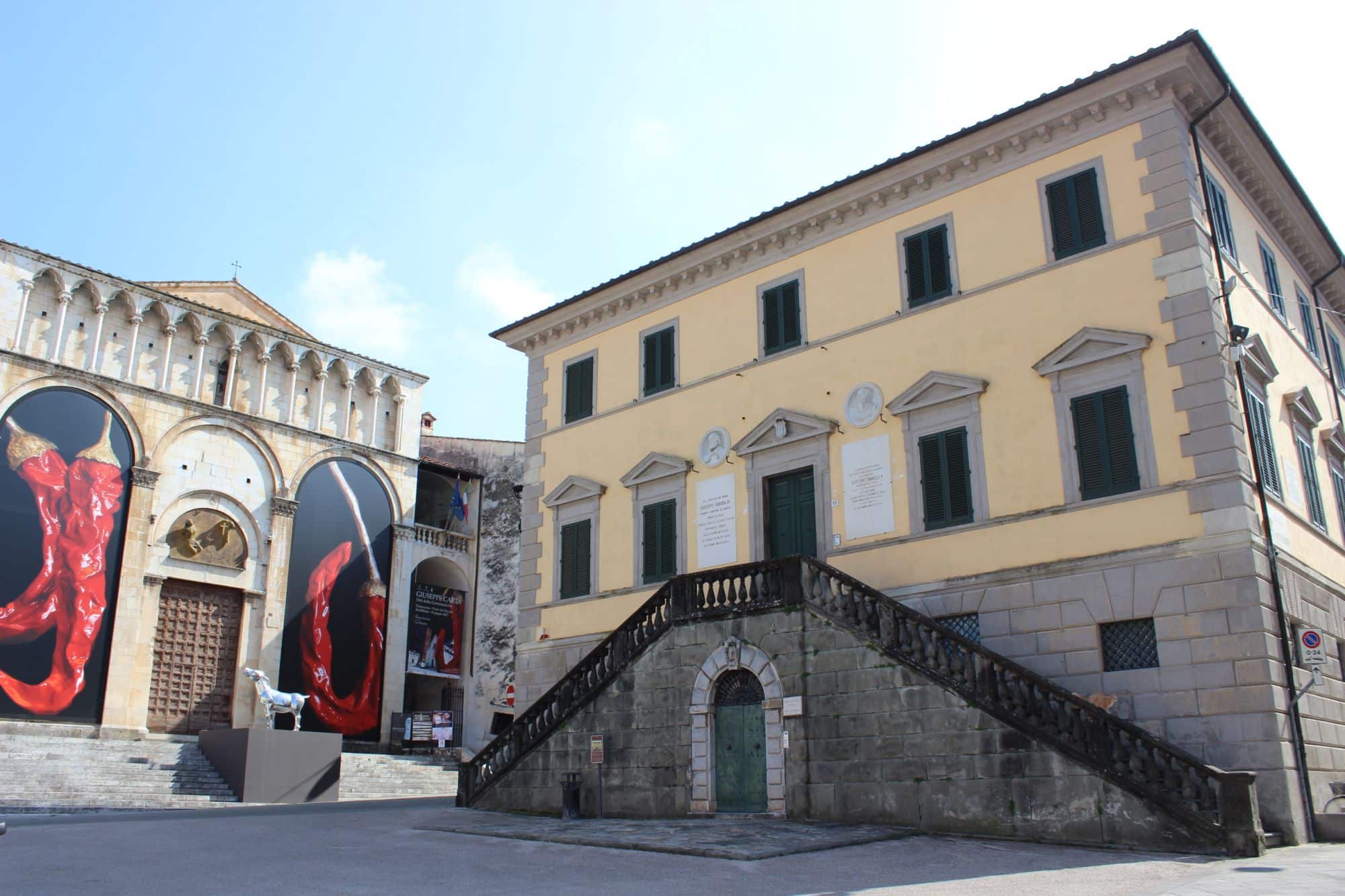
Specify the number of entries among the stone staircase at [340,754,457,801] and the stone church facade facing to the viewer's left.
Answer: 0

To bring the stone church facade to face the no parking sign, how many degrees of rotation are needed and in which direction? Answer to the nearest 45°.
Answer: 0° — it already faces it

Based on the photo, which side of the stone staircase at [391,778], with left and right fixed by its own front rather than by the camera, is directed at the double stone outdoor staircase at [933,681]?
front

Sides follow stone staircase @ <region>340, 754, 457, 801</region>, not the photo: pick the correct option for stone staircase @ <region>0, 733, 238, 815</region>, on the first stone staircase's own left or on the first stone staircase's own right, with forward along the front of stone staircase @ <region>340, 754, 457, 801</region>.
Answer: on the first stone staircase's own right

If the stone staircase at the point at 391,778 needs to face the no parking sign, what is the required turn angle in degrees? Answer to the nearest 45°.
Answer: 0° — it already faces it

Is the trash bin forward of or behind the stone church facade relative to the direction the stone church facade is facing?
forward

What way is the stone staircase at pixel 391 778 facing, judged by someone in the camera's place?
facing the viewer and to the right of the viewer

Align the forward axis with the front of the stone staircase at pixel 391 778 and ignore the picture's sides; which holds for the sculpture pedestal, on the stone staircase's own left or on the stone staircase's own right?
on the stone staircase's own right

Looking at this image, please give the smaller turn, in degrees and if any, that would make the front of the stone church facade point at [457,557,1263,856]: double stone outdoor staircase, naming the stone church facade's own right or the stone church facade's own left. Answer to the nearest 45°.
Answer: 0° — it already faces it
